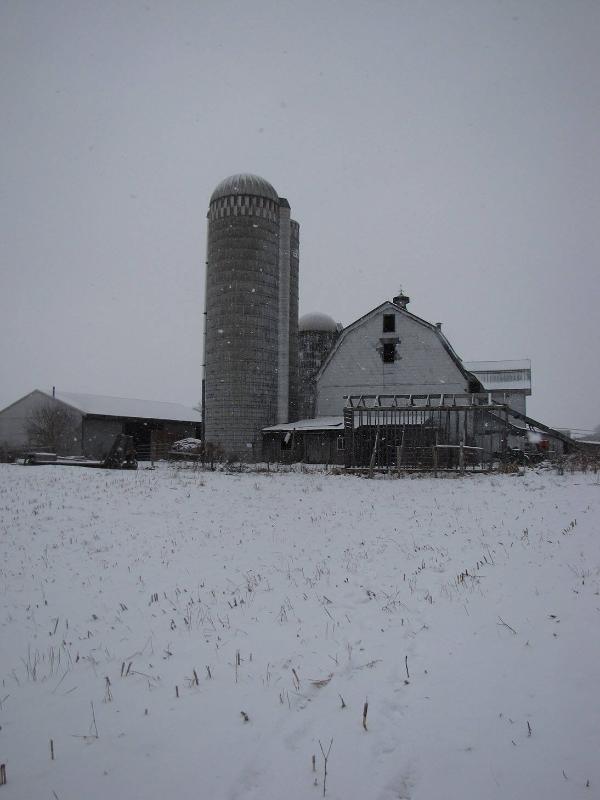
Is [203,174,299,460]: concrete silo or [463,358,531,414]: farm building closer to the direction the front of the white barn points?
the concrete silo

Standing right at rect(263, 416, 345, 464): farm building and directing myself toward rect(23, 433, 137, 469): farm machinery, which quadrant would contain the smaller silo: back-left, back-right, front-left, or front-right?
back-right

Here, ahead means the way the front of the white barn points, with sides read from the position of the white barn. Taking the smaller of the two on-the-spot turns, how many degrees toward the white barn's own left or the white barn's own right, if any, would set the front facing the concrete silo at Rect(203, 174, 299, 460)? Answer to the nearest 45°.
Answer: approximately 90° to the white barn's own right

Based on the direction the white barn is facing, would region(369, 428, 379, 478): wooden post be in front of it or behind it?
in front

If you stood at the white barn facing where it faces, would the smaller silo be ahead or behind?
behind

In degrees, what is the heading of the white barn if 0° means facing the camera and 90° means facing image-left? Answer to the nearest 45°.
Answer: approximately 0°

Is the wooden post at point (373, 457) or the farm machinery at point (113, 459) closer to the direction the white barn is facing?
the wooden post

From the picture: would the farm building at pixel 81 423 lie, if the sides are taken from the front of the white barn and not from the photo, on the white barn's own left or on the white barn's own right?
on the white barn's own right

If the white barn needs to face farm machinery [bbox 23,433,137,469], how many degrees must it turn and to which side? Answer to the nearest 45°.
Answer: approximately 45° to its right

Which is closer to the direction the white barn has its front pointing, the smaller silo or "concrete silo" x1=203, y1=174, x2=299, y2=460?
the concrete silo

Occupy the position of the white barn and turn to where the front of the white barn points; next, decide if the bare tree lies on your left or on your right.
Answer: on your right
